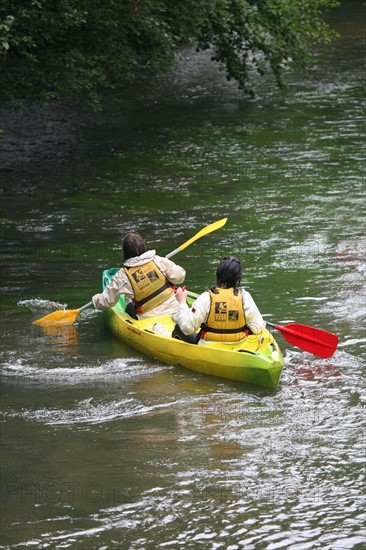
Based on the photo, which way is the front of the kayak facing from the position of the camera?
facing away from the viewer and to the left of the viewer
